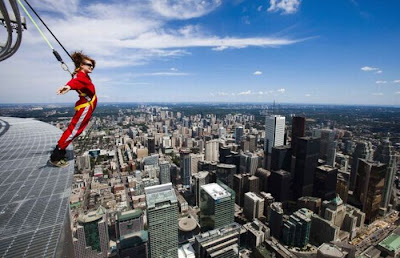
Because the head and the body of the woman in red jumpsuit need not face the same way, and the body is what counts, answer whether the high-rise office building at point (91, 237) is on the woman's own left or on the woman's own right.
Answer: on the woman's own left

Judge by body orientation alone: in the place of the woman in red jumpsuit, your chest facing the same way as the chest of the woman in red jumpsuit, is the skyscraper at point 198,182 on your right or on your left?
on your left
